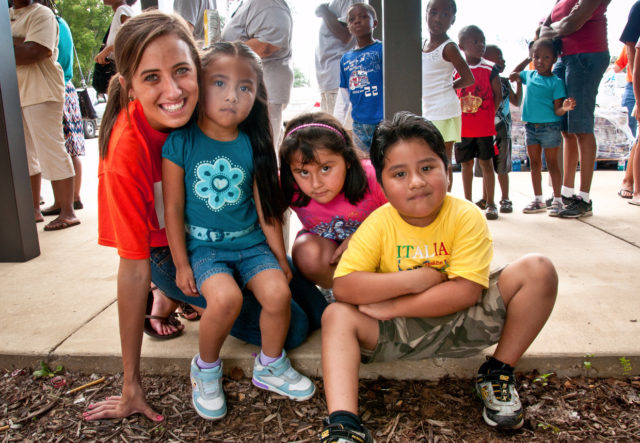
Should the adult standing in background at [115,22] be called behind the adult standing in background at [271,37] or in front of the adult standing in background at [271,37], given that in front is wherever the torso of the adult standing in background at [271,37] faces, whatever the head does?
in front

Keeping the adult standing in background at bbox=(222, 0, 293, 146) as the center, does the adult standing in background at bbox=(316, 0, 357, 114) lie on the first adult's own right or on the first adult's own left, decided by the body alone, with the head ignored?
on the first adult's own right

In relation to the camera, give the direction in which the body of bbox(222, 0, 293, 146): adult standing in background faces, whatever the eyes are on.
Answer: to the viewer's left

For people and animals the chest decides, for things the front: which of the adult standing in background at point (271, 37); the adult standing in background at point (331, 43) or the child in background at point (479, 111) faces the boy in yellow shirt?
the child in background

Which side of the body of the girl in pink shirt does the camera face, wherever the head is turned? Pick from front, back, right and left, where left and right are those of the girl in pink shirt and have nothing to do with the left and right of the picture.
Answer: front

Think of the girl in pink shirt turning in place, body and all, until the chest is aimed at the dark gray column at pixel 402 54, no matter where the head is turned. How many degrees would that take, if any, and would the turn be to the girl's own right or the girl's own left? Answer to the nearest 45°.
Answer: approximately 135° to the girl's own left

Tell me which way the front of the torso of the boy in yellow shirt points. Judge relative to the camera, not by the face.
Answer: toward the camera
